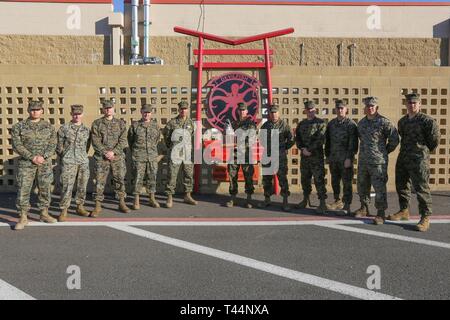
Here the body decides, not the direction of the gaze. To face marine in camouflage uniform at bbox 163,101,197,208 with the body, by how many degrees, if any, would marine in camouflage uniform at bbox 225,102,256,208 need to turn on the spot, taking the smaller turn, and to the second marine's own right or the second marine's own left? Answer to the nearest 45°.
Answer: approximately 90° to the second marine's own right

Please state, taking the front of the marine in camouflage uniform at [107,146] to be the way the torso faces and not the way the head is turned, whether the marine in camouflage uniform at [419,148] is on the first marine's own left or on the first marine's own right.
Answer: on the first marine's own left

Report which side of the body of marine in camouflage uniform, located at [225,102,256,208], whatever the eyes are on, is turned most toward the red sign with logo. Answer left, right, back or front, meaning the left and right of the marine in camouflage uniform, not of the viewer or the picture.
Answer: back

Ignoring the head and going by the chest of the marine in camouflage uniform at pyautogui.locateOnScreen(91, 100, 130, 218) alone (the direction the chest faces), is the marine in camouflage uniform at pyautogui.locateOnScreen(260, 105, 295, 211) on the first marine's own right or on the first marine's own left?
on the first marine's own left

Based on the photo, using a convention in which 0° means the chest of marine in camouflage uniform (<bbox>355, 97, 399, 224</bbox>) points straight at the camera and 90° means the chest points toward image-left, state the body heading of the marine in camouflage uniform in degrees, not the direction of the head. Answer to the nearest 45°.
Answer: approximately 45°

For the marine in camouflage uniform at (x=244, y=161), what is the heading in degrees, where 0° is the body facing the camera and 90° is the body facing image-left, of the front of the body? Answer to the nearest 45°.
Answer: approximately 0°
